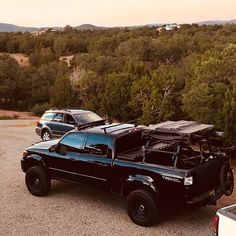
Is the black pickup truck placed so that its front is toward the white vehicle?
no

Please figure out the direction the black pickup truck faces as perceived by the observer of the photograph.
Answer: facing away from the viewer and to the left of the viewer
